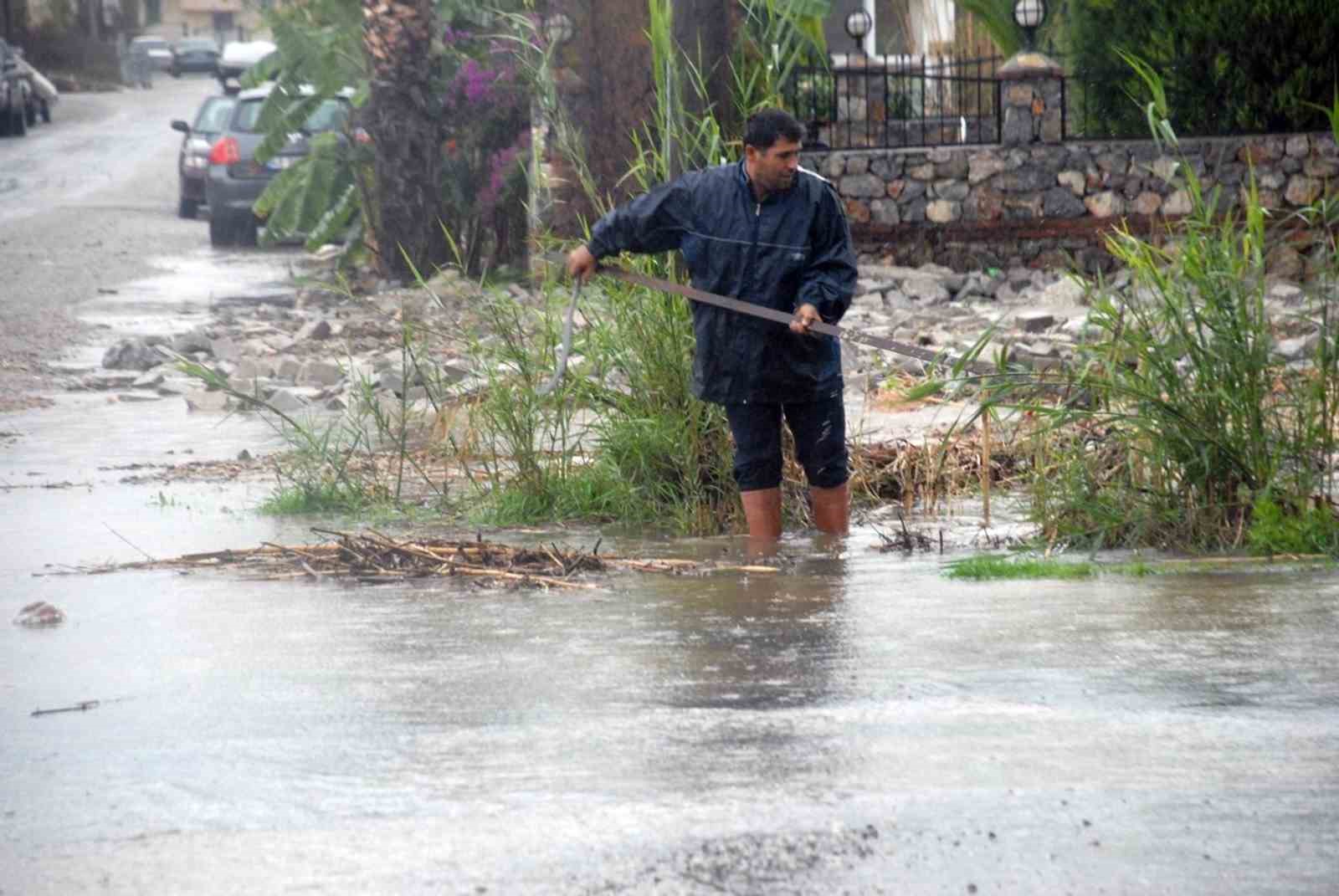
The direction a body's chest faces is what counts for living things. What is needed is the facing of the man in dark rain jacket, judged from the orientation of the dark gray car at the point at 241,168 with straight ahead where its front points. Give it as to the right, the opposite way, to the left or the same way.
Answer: the opposite way

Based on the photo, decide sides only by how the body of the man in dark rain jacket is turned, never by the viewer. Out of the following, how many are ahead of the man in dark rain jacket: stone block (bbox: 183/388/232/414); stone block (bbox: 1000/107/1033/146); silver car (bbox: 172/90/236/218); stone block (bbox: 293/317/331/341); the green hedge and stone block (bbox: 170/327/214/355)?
0

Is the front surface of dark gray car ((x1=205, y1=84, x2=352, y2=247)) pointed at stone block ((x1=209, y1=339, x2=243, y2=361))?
no

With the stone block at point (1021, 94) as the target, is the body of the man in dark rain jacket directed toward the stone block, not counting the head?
no

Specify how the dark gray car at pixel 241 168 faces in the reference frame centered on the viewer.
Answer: facing away from the viewer

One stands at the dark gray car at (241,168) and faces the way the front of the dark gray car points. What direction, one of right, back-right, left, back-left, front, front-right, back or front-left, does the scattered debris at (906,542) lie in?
back

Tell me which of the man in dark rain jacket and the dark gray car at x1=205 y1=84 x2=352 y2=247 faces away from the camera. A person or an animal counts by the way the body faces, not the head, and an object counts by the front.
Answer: the dark gray car

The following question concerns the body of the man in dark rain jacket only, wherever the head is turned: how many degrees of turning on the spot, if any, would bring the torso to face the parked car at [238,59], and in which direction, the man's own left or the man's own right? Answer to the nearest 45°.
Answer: approximately 180°

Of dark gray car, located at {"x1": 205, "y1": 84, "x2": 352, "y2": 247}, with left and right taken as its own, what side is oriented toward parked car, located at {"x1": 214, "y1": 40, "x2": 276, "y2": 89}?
front

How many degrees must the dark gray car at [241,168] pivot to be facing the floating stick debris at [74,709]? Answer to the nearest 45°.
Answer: approximately 180°

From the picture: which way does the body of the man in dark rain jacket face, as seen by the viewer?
toward the camera

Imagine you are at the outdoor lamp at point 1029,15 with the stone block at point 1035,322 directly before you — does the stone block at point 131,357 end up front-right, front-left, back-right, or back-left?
front-right

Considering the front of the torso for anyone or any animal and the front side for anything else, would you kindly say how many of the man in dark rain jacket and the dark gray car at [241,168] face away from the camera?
1

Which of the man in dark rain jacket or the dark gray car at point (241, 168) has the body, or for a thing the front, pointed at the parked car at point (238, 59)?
the dark gray car
